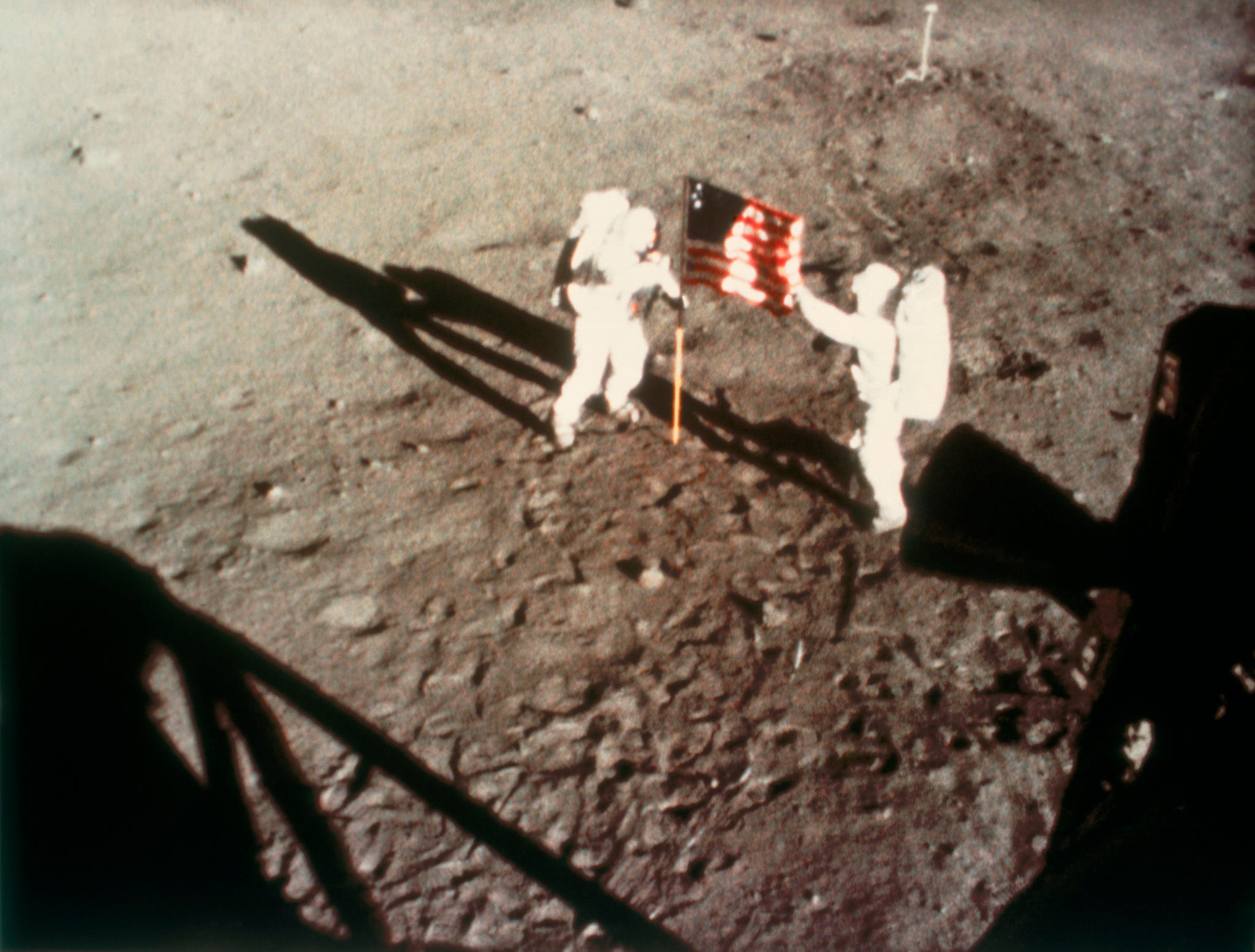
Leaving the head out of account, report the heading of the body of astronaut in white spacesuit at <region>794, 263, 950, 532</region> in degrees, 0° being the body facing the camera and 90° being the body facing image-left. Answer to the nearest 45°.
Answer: approximately 90°

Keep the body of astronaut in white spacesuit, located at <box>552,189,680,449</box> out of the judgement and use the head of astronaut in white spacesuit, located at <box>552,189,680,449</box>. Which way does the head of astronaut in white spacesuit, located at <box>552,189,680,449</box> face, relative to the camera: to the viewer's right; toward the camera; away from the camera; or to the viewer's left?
to the viewer's right
